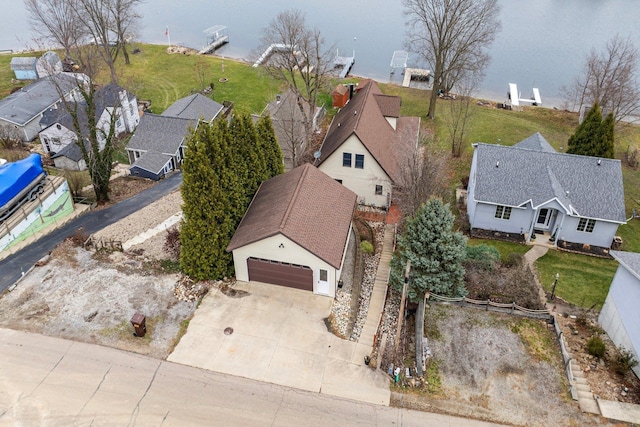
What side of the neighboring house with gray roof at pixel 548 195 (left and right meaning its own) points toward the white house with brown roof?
right

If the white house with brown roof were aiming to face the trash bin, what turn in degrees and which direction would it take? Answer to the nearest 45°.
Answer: approximately 45° to its right

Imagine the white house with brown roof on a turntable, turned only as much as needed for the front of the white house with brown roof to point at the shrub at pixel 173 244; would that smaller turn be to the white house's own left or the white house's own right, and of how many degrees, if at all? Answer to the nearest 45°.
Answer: approximately 45° to the white house's own right

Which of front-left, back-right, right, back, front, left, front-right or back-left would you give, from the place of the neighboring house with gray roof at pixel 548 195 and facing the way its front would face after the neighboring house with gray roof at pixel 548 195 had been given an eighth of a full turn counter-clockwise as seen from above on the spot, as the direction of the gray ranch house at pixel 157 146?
back-right

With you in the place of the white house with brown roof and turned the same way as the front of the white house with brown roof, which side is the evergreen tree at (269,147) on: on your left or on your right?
on your right

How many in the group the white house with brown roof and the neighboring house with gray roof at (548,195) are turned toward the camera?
2

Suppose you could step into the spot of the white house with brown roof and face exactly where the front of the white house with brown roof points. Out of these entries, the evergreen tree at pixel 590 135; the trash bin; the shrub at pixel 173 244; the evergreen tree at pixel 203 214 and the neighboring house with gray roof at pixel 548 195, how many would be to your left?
2

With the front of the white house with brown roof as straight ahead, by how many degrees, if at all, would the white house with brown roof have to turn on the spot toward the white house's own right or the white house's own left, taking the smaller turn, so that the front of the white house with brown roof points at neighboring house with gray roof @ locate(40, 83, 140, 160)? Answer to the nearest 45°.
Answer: approximately 90° to the white house's own right

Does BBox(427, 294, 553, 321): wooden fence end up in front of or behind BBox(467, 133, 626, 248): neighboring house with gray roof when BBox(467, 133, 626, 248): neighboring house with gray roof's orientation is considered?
in front

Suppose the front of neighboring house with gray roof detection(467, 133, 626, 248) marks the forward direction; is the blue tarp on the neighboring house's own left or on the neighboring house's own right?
on the neighboring house's own right

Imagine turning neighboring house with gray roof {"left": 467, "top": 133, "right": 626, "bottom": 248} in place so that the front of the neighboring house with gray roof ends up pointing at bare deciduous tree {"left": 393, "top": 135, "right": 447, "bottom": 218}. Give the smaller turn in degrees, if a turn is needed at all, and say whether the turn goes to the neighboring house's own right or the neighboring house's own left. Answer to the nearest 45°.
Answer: approximately 45° to the neighboring house's own right

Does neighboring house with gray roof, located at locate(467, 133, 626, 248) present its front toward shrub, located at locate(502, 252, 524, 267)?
yes

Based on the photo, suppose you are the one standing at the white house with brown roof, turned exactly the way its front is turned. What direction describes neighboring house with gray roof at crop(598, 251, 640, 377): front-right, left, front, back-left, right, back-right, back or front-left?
front-left

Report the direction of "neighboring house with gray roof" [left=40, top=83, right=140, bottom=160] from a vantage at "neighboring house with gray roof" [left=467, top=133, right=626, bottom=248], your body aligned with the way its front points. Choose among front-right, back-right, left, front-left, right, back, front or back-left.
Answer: right

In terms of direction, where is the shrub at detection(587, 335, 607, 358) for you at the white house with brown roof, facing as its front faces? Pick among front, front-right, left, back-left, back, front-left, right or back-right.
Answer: front-left
